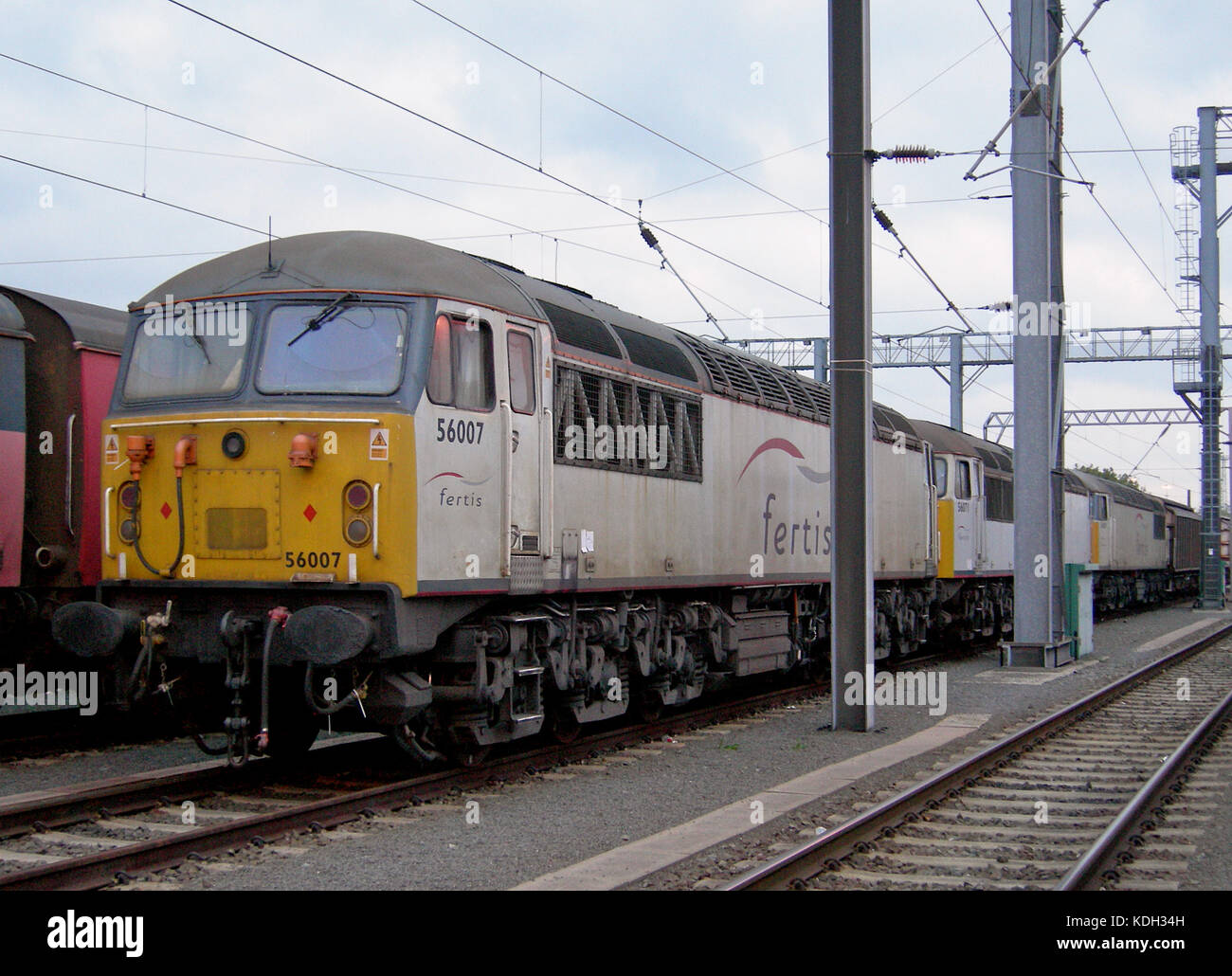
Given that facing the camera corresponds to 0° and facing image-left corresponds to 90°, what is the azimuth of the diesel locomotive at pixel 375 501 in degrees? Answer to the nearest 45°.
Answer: approximately 45°

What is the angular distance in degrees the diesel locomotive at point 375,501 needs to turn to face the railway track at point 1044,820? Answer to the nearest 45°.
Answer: approximately 45° to its left
